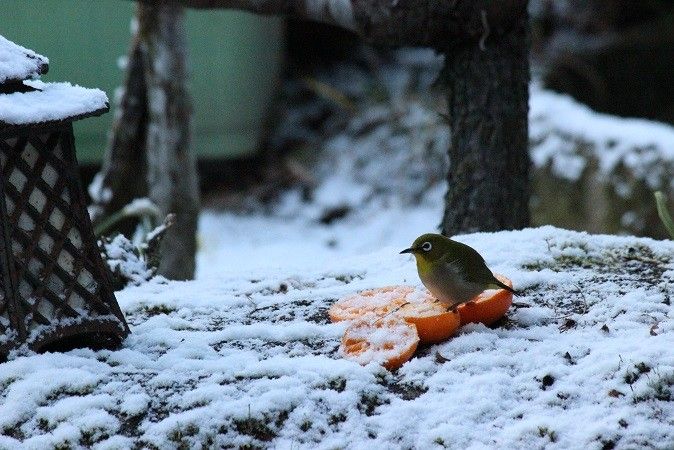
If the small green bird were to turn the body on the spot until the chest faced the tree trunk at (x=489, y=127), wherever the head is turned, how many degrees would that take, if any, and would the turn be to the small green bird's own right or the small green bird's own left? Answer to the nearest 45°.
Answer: approximately 90° to the small green bird's own right

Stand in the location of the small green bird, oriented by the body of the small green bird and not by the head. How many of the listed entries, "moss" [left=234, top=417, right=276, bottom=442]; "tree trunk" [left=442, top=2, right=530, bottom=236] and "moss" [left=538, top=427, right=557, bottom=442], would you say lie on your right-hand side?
1

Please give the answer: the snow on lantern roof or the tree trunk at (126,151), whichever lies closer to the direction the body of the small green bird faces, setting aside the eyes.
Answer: the snow on lantern roof

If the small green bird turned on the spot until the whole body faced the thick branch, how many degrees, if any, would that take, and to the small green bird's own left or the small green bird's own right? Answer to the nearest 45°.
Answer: approximately 90° to the small green bird's own right

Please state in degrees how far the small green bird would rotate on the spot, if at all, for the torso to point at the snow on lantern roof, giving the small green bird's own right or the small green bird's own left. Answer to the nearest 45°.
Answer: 0° — it already faces it

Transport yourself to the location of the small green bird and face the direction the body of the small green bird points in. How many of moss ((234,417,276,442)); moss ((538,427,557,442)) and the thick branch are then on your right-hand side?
1

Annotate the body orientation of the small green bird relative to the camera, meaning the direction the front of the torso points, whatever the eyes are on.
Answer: to the viewer's left

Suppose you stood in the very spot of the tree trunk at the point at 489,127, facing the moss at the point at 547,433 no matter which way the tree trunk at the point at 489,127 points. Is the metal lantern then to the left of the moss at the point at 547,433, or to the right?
right

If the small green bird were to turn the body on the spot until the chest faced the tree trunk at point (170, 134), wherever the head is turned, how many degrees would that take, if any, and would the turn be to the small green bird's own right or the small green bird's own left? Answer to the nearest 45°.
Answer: approximately 45° to the small green bird's own right

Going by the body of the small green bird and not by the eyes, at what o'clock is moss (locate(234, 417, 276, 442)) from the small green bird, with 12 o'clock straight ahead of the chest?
The moss is roughly at 10 o'clock from the small green bird.

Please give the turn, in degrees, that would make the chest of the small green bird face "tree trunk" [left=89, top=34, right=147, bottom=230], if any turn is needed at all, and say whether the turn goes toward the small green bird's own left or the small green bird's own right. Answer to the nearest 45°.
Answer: approximately 45° to the small green bird's own right

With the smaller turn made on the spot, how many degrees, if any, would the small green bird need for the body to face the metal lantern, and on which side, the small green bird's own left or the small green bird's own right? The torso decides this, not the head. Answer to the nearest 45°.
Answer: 0° — it already faces it

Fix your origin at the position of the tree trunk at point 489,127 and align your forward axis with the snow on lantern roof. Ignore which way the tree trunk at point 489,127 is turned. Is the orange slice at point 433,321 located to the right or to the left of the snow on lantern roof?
left
